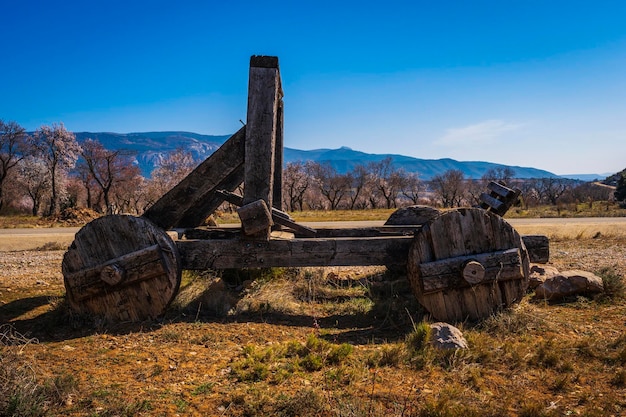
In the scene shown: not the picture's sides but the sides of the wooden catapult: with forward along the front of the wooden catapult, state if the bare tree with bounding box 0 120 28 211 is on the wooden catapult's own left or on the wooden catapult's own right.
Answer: on the wooden catapult's own right

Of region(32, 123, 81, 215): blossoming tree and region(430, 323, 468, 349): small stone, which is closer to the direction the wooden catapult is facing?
the blossoming tree

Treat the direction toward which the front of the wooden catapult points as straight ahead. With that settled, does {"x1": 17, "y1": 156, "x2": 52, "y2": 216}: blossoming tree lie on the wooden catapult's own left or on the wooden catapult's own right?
on the wooden catapult's own right

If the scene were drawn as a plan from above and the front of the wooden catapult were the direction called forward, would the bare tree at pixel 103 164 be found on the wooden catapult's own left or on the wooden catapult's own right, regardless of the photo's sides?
on the wooden catapult's own right

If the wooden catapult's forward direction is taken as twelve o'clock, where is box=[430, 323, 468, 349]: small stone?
The small stone is roughly at 7 o'clock from the wooden catapult.

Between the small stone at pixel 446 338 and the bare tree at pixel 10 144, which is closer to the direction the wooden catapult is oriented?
the bare tree

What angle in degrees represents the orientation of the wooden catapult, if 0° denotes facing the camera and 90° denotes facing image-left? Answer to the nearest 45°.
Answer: approximately 90°

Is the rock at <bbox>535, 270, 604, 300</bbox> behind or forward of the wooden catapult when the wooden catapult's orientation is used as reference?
behind

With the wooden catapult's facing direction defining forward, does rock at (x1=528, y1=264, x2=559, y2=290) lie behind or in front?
behind

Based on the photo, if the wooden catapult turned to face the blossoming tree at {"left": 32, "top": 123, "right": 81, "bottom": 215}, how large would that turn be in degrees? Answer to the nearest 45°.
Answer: approximately 45° to its right
